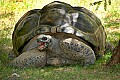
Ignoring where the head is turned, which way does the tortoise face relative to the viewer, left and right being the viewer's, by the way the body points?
facing the viewer
